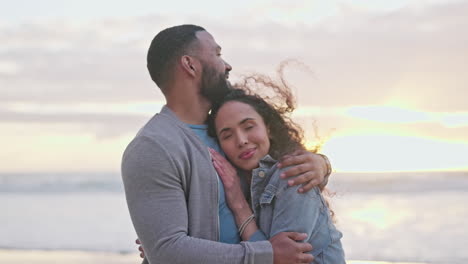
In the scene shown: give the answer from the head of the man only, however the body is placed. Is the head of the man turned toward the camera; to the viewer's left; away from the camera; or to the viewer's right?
to the viewer's right

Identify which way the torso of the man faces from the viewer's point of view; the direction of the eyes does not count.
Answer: to the viewer's right
